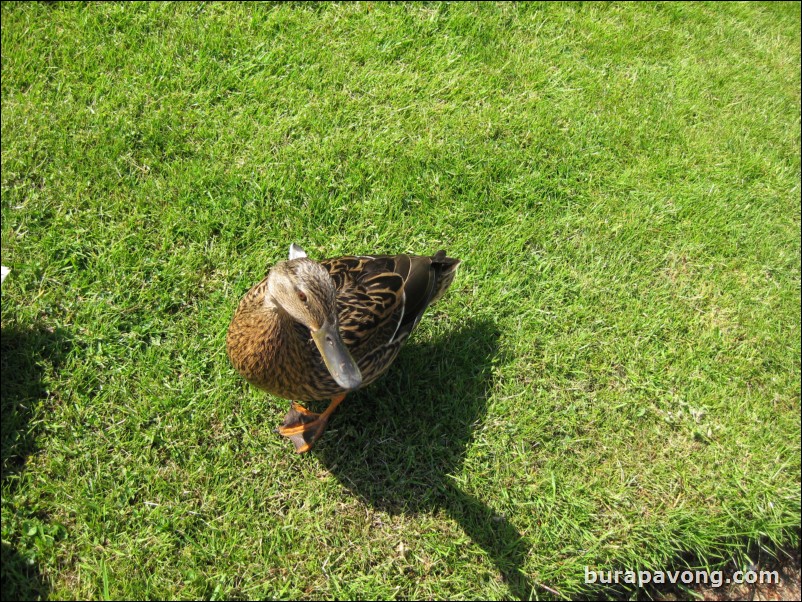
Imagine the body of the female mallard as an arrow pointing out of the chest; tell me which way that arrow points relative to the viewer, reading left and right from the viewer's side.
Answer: facing the viewer and to the left of the viewer
